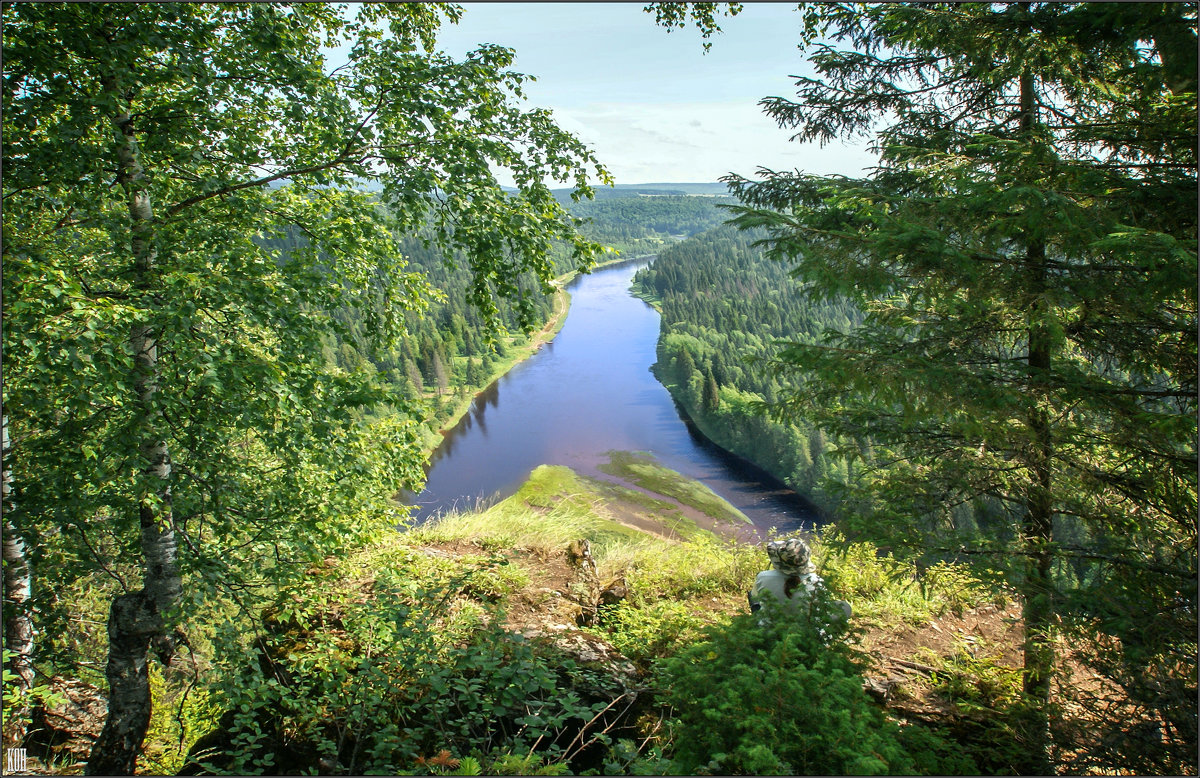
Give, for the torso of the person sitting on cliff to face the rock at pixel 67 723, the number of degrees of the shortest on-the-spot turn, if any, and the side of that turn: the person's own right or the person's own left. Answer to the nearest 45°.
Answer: approximately 90° to the person's own left

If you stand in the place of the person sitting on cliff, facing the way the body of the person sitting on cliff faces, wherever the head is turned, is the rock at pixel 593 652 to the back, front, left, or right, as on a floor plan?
left

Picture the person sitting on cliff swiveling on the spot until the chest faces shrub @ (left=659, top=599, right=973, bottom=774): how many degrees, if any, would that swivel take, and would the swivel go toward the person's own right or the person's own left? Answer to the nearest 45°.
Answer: approximately 180°

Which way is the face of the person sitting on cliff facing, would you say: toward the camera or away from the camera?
away from the camera

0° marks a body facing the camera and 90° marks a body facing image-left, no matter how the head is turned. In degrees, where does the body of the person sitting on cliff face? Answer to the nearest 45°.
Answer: approximately 180°

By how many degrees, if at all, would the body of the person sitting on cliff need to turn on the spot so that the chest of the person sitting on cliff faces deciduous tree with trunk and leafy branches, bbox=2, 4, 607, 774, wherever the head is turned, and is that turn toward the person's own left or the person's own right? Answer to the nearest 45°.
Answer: approximately 90° to the person's own left

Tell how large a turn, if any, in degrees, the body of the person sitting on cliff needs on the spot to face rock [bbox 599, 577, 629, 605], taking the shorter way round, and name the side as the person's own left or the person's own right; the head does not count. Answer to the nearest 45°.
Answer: approximately 45° to the person's own left

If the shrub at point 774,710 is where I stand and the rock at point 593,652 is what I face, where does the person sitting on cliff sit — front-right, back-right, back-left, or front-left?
front-right
